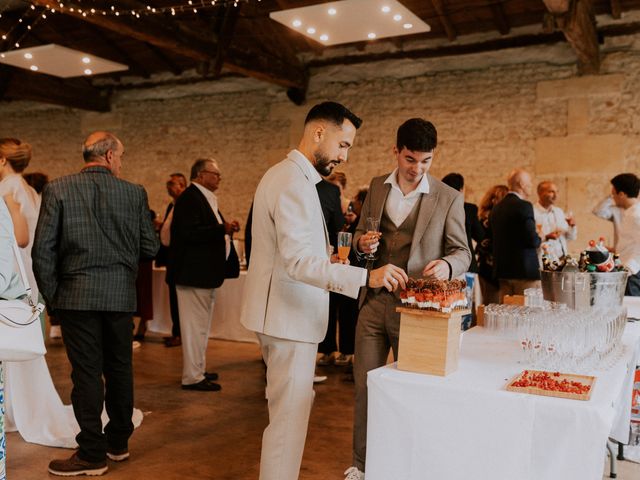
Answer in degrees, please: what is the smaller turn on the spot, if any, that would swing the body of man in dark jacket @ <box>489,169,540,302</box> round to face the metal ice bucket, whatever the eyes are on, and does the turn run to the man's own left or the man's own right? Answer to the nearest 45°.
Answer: approximately 135° to the man's own right

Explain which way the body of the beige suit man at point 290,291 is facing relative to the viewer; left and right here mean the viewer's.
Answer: facing to the right of the viewer

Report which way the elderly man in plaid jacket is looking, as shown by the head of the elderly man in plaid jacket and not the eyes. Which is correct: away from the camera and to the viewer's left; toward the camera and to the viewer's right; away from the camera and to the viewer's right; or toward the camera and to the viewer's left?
away from the camera and to the viewer's right

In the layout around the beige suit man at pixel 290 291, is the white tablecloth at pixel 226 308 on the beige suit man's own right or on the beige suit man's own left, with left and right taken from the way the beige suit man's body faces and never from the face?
on the beige suit man's own left

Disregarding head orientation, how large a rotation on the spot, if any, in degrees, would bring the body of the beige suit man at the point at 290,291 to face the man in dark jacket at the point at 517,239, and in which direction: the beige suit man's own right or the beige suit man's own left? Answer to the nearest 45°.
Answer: approximately 45° to the beige suit man's own left

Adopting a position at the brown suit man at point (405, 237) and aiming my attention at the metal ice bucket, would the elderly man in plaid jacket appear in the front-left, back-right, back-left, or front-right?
back-left

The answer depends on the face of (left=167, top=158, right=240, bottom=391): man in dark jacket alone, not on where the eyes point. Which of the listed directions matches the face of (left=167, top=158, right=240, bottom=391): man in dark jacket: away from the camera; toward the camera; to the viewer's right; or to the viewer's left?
to the viewer's right

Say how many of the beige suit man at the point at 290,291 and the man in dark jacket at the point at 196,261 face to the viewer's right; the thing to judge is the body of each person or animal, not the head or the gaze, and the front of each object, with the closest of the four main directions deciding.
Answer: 2

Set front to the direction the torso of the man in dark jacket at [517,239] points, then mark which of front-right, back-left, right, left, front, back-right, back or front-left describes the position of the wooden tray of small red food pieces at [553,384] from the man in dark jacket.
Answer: back-right

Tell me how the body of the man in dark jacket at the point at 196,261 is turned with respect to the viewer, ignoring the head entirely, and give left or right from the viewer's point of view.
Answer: facing to the right of the viewer
